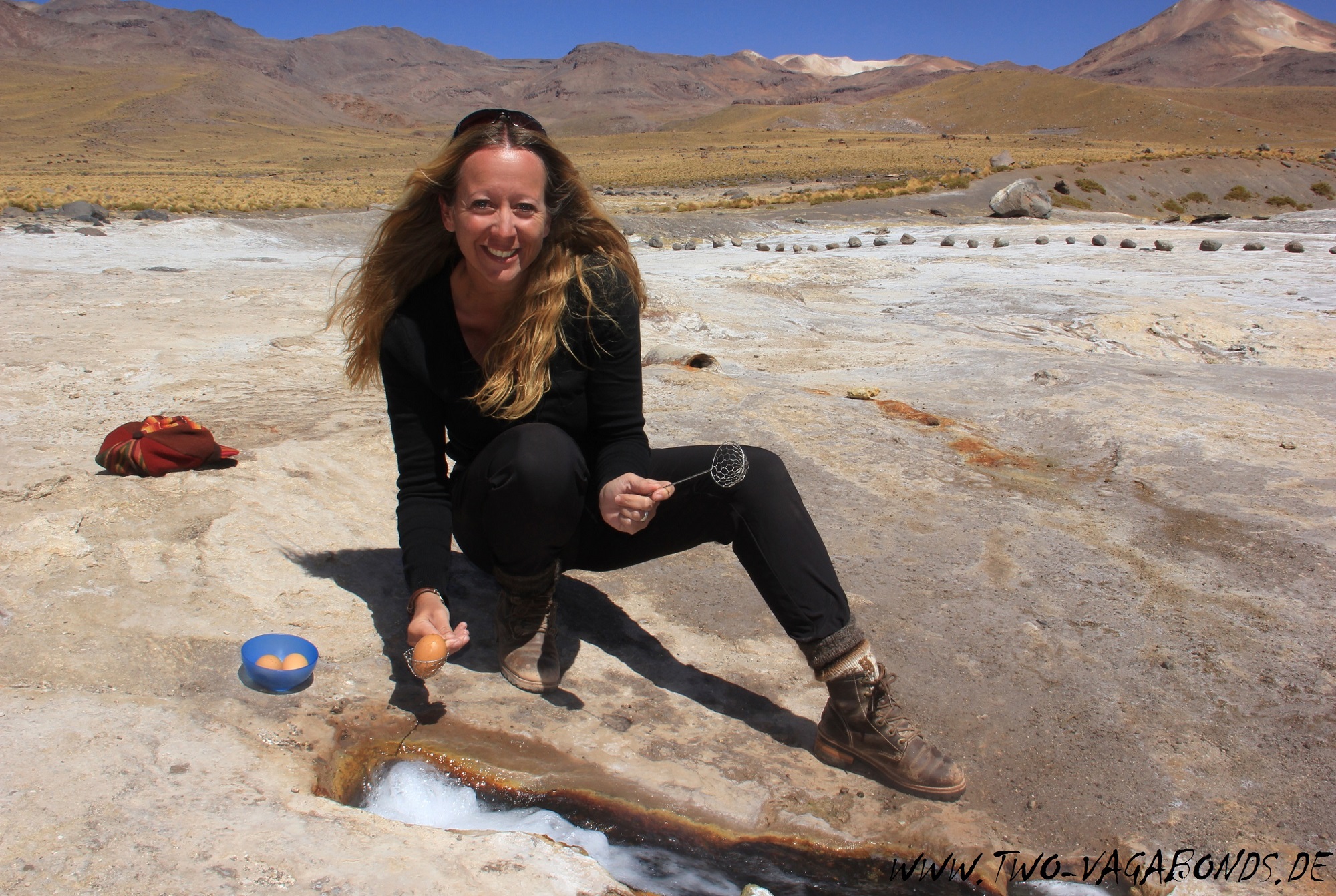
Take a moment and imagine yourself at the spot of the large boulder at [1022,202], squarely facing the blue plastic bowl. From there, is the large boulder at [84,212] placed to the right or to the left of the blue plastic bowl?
right

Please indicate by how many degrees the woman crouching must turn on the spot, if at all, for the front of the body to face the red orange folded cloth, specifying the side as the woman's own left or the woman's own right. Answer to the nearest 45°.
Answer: approximately 135° to the woman's own right

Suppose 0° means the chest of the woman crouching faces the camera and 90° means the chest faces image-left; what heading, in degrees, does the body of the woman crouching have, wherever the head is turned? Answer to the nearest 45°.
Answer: approximately 0°

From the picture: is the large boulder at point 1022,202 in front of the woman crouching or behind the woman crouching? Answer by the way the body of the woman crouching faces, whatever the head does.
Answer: behind
